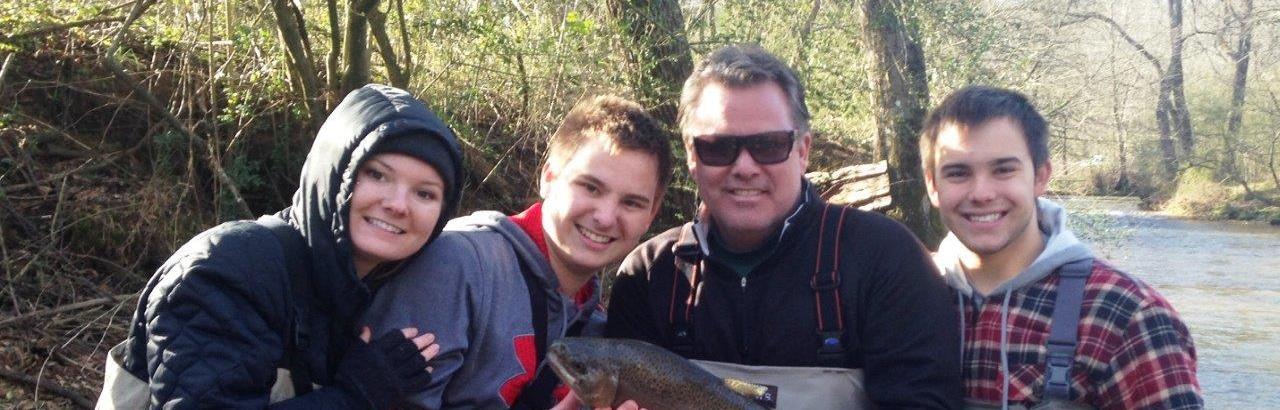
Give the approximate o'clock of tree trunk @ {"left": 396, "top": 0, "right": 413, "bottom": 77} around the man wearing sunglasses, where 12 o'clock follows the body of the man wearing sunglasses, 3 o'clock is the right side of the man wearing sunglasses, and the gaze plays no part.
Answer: The tree trunk is roughly at 5 o'clock from the man wearing sunglasses.

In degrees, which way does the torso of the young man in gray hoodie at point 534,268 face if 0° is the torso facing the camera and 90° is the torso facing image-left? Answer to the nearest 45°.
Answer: approximately 315°

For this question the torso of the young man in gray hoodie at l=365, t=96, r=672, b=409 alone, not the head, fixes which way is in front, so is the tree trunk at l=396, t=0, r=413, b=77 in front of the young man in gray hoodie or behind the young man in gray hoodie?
behind

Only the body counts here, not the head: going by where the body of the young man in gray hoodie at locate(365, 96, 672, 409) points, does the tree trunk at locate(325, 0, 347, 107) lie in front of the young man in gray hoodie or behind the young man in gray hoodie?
behind

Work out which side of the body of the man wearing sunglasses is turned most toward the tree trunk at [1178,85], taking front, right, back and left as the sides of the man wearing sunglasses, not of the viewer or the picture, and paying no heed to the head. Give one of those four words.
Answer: back

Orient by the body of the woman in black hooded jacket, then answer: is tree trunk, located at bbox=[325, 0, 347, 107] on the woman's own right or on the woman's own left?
on the woman's own left

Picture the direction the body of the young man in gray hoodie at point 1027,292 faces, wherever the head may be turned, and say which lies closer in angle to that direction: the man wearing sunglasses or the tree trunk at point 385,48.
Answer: the man wearing sunglasses

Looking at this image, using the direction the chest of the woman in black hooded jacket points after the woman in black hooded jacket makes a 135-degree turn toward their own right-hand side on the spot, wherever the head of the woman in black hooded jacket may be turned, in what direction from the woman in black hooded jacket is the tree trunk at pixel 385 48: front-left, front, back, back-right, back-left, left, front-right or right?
right

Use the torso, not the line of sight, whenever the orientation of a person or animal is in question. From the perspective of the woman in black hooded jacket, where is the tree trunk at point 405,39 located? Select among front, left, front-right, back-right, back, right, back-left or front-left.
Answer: back-left

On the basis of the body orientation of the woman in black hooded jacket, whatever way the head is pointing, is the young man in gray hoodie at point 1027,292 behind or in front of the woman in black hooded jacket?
in front

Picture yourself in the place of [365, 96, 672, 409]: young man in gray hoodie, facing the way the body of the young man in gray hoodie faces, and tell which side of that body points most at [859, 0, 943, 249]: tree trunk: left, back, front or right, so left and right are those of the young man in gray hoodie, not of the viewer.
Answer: left
